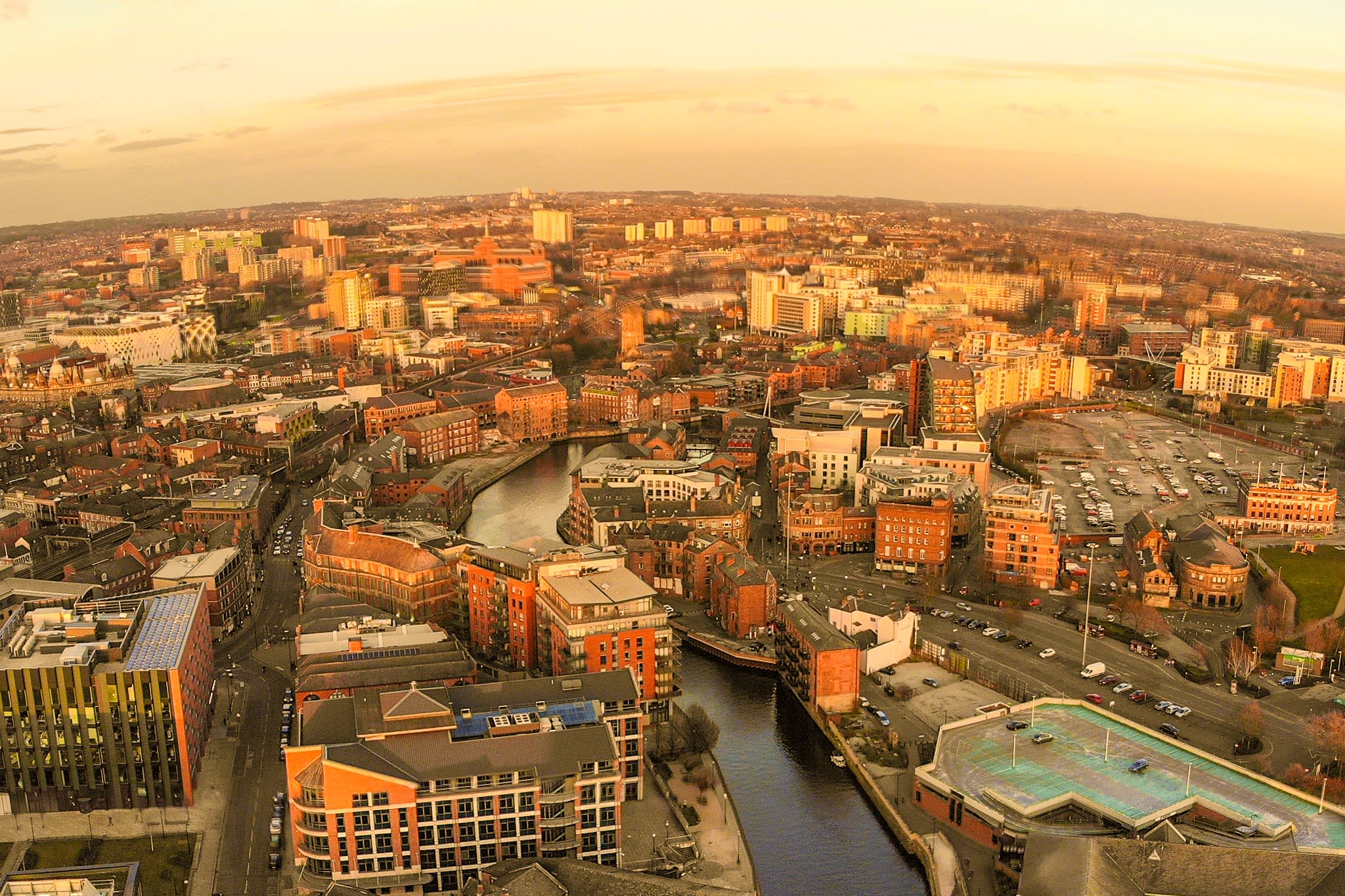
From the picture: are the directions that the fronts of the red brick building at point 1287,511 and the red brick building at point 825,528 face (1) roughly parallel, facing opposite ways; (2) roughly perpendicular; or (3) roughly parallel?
roughly parallel

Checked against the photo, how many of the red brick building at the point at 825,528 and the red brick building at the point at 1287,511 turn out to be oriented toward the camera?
2

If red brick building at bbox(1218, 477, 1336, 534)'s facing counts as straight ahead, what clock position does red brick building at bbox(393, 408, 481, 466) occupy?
red brick building at bbox(393, 408, 481, 466) is roughly at 3 o'clock from red brick building at bbox(1218, 477, 1336, 534).

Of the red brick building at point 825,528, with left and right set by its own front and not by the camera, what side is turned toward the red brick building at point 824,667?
front

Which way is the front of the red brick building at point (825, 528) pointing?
toward the camera

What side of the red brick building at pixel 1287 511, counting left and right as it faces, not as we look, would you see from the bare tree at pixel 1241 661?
front

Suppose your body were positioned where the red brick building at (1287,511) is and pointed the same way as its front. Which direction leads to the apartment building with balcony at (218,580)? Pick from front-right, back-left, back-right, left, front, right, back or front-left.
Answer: front-right

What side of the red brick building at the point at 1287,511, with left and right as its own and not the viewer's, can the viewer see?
front

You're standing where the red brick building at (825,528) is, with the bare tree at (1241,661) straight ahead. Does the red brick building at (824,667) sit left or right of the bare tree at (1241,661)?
right

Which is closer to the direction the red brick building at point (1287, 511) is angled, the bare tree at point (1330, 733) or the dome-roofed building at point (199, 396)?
the bare tree

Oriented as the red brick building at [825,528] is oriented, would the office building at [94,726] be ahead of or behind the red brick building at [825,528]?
ahead

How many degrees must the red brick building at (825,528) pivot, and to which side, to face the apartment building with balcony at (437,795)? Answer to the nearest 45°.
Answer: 0° — it already faces it

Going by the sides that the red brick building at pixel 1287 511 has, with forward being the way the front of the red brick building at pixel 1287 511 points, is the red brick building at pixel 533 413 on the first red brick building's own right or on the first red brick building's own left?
on the first red brick building's own right

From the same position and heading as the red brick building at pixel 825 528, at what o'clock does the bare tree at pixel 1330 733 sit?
The bare tree is roughly at 11 o'clock from the red brick building.
